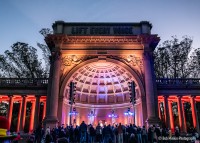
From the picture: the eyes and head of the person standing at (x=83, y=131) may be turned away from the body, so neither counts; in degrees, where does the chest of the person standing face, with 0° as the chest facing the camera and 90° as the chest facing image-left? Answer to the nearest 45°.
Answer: approximately 180°

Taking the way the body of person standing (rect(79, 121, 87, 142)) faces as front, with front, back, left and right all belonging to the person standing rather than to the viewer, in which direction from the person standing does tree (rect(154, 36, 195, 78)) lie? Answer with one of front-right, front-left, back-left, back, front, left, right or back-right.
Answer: front-right

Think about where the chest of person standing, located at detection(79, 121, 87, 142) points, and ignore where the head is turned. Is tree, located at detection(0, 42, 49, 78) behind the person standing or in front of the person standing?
in front

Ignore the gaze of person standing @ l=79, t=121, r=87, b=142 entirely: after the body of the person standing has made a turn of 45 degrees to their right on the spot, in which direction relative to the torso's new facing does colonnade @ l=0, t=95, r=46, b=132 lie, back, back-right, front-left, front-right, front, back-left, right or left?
left

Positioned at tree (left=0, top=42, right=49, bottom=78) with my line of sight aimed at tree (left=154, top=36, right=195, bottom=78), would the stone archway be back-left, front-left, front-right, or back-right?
front-right
